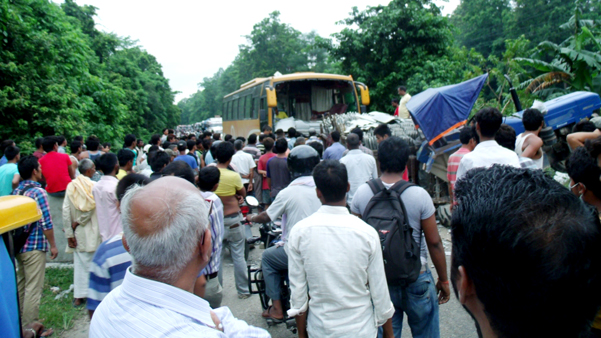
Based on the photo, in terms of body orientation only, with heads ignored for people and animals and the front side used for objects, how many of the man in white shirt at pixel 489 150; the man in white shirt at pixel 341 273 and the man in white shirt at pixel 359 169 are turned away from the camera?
3

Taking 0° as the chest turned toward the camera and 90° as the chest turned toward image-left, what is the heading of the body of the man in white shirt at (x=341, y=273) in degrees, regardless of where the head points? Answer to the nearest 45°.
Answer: approximately 180°

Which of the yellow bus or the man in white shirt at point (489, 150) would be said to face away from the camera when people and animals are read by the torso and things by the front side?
the man in white shirt

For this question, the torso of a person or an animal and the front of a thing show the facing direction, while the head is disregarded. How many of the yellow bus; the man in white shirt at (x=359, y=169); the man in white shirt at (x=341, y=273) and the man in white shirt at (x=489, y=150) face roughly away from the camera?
3

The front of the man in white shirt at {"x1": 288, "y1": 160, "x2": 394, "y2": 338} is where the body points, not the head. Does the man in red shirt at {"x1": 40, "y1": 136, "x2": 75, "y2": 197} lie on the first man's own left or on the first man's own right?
on the first man's own left

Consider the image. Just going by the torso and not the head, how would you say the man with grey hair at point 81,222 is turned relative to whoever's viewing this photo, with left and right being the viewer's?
facing away from the viewer and to the right of the viewer

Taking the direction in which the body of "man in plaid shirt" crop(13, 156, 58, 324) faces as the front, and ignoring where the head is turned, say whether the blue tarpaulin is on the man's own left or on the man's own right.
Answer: on the man's own right

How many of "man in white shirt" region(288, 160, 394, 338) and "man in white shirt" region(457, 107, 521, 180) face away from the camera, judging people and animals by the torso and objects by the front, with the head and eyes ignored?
2

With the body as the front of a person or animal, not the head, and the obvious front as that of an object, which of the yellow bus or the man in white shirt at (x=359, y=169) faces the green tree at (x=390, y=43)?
the man in white shirt

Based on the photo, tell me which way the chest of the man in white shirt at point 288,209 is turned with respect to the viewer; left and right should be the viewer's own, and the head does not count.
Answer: facing away from the viewer and to the left of the viewer

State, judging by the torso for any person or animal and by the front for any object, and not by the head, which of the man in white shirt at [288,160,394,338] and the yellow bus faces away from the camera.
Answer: the man in white shirt

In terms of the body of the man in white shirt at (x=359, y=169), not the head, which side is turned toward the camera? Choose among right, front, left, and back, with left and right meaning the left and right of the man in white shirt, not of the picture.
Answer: back

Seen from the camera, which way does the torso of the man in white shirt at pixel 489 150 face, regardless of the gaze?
away from the camera

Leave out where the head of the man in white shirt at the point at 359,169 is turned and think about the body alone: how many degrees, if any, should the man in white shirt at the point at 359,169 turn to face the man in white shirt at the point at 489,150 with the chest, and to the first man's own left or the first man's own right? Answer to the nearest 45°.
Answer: approximately 135° to the first man's own right

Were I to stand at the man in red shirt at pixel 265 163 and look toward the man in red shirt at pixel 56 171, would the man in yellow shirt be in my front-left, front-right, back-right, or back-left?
front-left

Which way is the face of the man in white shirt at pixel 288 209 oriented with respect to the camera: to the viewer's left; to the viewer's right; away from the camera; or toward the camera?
away from the camera

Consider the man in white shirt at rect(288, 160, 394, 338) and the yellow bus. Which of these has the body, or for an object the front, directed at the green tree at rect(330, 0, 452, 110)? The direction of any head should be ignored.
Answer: the man in white shirt

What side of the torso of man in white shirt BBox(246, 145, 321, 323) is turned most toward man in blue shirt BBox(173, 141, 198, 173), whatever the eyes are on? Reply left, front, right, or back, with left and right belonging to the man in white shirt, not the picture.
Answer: front
